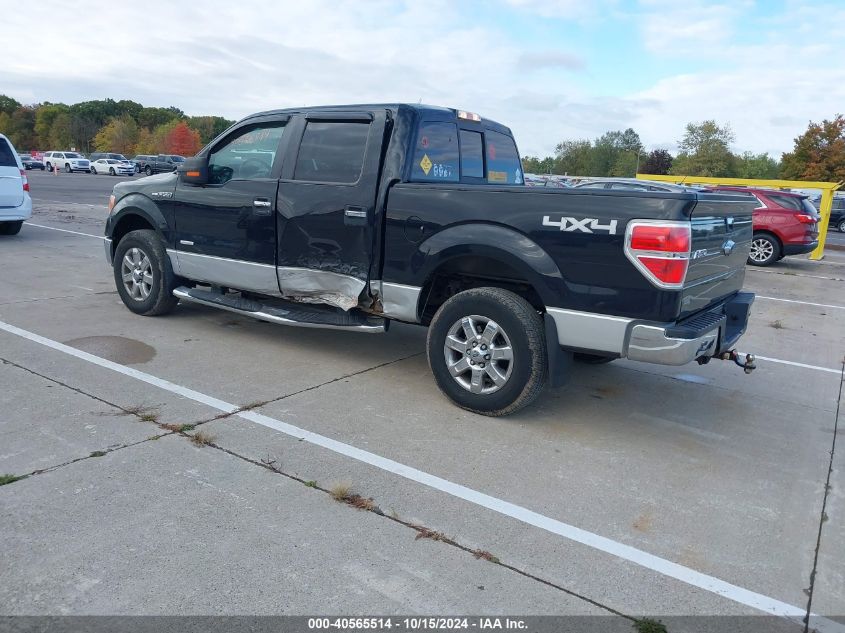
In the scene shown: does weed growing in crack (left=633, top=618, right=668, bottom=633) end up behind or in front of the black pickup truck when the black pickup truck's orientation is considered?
behind

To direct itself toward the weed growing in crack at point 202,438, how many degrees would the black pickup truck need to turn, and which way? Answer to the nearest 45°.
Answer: approximately 90° to its left

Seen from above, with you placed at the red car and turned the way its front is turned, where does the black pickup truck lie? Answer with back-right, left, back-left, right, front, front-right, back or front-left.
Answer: back-left

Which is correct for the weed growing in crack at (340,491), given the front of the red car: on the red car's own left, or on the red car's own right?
on the red car's own left

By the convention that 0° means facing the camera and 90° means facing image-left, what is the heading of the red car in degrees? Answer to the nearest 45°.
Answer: approximately 135°

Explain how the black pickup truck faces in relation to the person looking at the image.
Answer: facing away from the viewer and to the left of the viewer

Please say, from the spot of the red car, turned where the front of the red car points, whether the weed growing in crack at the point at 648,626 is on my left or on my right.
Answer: on my left

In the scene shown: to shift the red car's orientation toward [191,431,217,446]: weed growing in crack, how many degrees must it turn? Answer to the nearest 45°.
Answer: approximately 135° to its left
